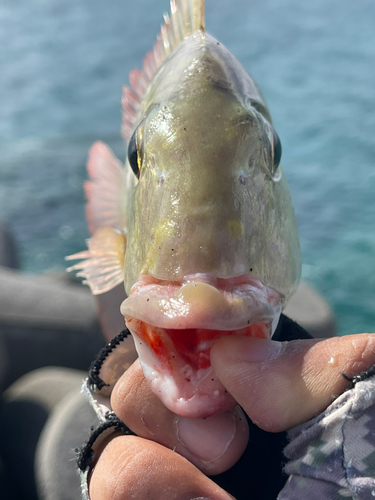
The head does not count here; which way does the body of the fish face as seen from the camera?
toward the camera
